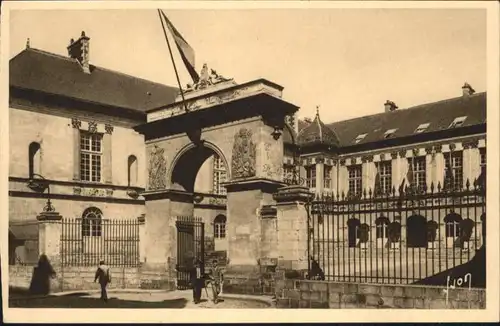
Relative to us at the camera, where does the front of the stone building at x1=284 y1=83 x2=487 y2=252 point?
facing the viewer and to the left of the viewer

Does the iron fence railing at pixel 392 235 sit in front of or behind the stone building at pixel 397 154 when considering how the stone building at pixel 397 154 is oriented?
in front
